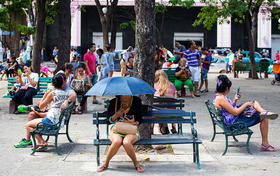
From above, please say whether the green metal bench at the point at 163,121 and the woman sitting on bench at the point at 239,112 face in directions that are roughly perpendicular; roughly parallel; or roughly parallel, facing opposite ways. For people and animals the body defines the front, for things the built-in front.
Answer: roughly perpendicular

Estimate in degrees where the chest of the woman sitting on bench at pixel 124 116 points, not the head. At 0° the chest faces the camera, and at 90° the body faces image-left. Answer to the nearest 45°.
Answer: approximately 0°

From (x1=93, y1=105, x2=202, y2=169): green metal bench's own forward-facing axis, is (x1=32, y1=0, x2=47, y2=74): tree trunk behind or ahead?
behind

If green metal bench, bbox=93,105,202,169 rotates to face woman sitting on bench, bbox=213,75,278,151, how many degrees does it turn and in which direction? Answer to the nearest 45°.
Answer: approximately 135° to its left

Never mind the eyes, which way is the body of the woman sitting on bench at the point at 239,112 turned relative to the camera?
to the viewer's right

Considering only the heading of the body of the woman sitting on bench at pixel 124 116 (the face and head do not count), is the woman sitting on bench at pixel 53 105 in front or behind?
behind

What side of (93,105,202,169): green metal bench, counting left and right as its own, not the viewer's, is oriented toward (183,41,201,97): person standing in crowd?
back

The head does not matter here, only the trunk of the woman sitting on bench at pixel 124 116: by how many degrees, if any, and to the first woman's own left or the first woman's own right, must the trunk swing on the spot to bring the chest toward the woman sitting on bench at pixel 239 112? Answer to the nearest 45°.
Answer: approximately 135° to the first woman's own left

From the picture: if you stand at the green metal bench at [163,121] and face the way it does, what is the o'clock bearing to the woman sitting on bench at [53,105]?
The woman sitting on bench is roughly at 4 o'clock from the green metal bench.

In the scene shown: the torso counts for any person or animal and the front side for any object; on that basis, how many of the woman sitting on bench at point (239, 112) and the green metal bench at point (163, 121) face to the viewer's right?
1

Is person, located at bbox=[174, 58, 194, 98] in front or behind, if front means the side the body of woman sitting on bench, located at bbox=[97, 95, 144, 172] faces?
behind

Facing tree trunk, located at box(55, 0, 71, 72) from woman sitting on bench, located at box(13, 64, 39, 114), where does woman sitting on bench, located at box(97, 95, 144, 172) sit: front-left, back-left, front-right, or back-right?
back-right

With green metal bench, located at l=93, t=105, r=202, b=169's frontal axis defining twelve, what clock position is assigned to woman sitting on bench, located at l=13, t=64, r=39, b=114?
The woman sitting on bench is roughly at 5 o'clock from the green metal bench.
